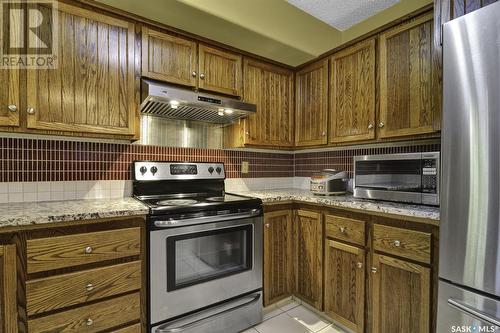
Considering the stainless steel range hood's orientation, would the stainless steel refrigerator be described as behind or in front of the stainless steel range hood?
in front

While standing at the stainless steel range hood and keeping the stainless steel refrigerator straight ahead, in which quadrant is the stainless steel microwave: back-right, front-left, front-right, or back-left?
front-left

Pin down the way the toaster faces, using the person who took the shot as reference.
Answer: facing the viewer and to the left of the viewer

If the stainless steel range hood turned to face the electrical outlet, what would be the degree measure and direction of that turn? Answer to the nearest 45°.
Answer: approximately 90° to its left

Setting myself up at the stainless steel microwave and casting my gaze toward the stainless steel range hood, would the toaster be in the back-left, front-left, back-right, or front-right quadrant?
front-right

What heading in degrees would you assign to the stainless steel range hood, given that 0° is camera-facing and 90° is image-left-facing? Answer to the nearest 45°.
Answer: approximately 315°

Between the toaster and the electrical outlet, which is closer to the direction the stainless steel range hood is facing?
the toaster

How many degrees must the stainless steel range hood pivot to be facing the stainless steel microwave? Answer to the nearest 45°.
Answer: approximately 45° to its left

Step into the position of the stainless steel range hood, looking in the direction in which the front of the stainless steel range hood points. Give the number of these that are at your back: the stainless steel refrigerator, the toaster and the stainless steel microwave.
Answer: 0

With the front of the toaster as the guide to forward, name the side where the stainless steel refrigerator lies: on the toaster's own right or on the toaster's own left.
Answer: on the toaster's own left

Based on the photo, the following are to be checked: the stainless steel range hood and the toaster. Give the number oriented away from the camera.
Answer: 0

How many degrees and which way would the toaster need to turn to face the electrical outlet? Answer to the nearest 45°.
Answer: approximately 45° to its right

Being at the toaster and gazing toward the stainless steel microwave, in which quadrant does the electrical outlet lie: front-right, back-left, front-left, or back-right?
back-right

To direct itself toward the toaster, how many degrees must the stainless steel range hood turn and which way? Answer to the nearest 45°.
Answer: approximately 45° to its left
